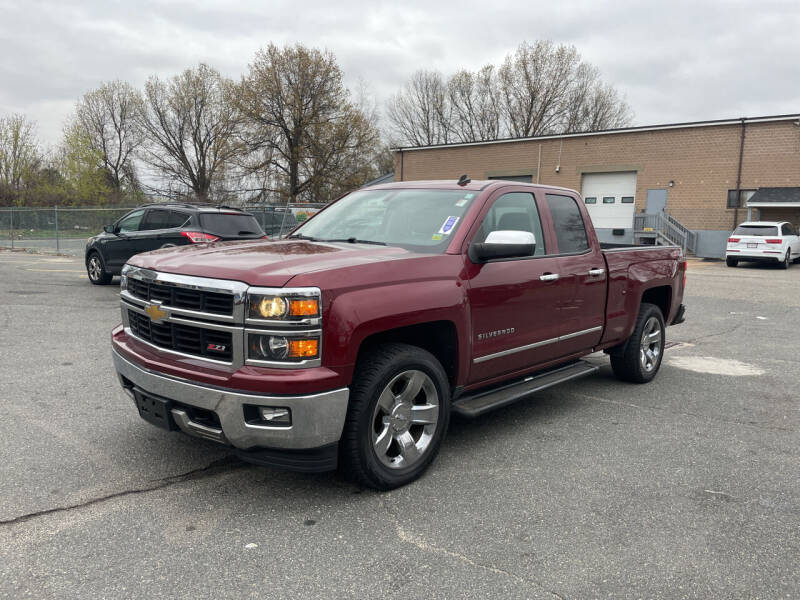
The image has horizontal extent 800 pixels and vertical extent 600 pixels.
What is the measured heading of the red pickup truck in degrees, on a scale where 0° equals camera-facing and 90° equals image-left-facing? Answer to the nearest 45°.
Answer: approximately 45°

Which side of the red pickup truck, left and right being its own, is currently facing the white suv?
back

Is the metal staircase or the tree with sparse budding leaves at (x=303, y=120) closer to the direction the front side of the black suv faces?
the tree with sparse budding leaves

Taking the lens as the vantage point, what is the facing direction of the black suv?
facing away from the viewer and to the left of the viewer

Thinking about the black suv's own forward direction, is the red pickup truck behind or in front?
behind

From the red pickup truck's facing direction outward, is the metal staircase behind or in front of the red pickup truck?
behind

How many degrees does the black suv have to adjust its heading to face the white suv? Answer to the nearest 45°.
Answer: approximately 135° to its right

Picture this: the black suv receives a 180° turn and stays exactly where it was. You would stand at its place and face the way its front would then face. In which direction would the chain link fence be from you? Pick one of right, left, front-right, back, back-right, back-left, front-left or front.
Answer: back-left

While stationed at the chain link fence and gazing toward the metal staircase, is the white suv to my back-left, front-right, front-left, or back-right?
front-right

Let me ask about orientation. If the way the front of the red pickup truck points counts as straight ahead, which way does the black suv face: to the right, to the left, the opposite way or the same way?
to the right

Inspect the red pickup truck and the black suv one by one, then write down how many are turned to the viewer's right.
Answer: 0

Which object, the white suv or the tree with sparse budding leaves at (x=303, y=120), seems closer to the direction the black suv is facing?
the tree with sparse budding leaves
